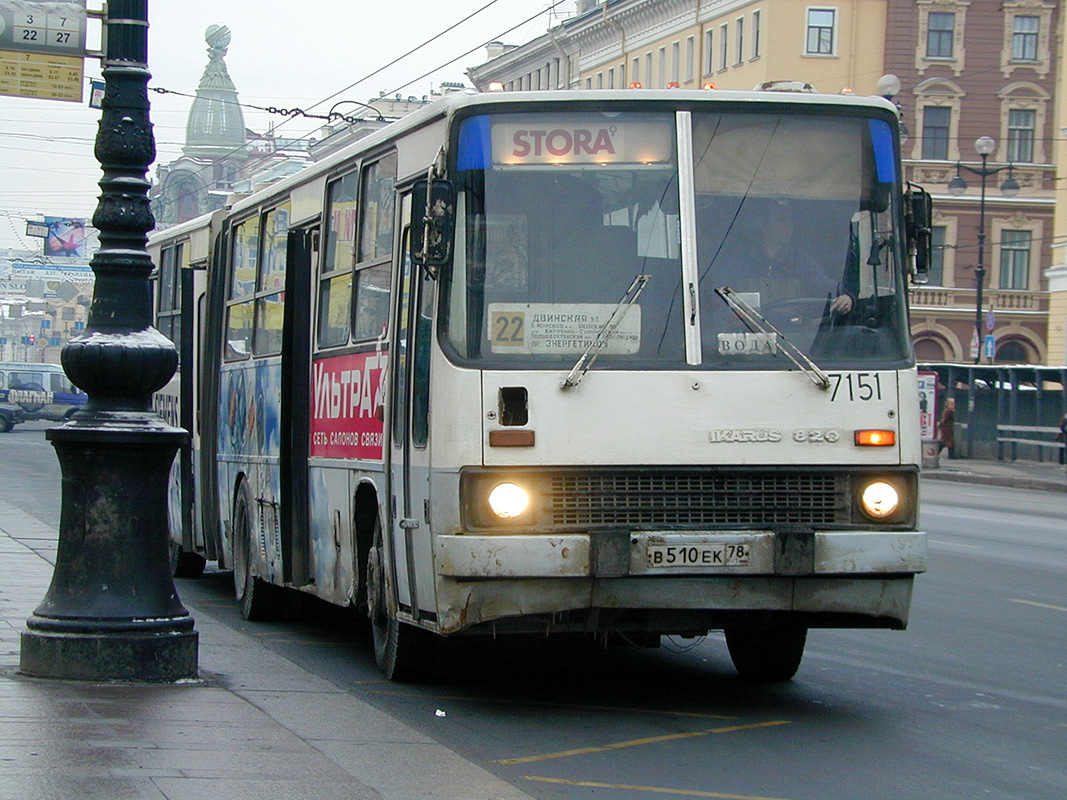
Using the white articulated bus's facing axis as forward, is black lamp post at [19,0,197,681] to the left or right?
on its right

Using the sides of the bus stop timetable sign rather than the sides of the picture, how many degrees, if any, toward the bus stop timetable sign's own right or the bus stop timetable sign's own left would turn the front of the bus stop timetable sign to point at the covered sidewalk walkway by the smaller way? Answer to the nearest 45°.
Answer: approximately 135° to the bus stop timetable sign's own left

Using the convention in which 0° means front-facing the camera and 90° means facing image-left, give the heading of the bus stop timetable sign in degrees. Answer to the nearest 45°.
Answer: approximately 0°

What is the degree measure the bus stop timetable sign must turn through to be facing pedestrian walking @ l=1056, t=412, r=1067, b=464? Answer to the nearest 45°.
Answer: approximately 135° to its left

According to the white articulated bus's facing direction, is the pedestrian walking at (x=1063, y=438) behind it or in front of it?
behind

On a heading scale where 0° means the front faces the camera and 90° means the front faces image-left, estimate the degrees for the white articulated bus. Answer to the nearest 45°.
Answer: approximately 0°

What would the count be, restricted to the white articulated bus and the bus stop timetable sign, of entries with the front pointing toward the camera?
2
